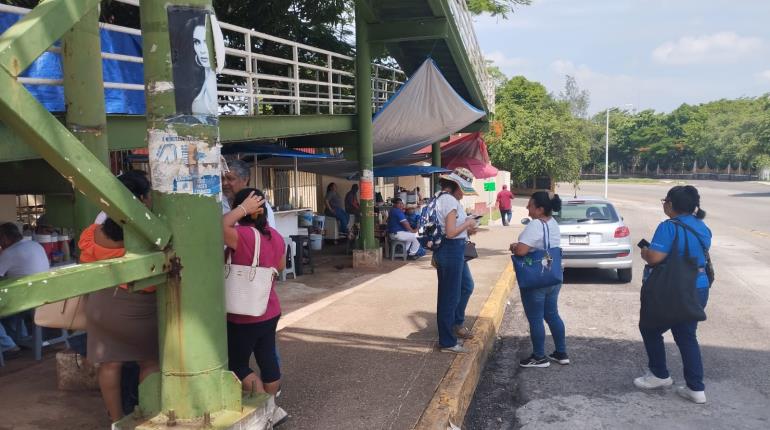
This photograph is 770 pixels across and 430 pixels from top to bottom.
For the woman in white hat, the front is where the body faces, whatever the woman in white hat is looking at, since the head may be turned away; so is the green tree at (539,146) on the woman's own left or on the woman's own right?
on the woman's own left

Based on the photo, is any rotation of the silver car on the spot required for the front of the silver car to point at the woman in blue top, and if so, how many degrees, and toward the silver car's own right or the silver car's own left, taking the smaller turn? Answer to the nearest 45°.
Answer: approximately 180°

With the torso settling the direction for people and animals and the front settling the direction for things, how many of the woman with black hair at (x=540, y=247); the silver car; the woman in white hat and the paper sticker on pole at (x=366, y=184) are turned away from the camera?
1

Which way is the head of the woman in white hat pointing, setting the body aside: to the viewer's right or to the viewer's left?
to the viewer's right

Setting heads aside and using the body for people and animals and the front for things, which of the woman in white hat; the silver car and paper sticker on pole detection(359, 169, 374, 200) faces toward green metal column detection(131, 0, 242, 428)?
the paper sticker on pole

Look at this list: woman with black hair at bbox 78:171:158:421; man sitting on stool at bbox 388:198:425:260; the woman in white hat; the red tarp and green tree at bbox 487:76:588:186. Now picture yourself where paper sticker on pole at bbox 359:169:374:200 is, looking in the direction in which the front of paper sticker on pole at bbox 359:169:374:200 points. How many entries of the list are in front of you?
2

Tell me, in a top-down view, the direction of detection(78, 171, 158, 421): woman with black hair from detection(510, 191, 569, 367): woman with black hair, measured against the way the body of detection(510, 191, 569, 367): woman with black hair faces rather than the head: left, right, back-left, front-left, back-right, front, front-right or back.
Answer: front-left

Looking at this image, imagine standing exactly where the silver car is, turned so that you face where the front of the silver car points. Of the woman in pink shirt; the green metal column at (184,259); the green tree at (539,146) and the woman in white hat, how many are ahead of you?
1

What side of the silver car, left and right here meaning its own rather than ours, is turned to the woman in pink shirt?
back

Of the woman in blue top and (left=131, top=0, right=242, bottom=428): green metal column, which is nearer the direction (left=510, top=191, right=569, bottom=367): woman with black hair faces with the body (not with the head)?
the green metal column

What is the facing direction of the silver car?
away from the camera

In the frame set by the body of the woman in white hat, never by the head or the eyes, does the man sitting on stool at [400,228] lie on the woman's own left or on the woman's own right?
on the woman's own left

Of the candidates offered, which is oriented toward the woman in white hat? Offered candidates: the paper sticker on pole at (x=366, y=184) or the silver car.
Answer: the paper sticker on pole

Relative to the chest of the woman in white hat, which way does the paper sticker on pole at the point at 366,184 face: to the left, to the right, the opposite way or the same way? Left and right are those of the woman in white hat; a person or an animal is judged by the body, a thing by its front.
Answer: to the right

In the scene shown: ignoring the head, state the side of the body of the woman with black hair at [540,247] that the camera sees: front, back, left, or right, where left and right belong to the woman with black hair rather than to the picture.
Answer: left

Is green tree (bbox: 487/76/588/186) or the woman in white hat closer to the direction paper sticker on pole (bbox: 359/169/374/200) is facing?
the woman in white hat

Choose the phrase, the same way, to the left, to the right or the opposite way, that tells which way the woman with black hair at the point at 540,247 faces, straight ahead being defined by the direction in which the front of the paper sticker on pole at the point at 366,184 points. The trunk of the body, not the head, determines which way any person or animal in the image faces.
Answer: to the right

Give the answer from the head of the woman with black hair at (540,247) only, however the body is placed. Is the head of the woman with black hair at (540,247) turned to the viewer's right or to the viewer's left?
to the viewer's left
